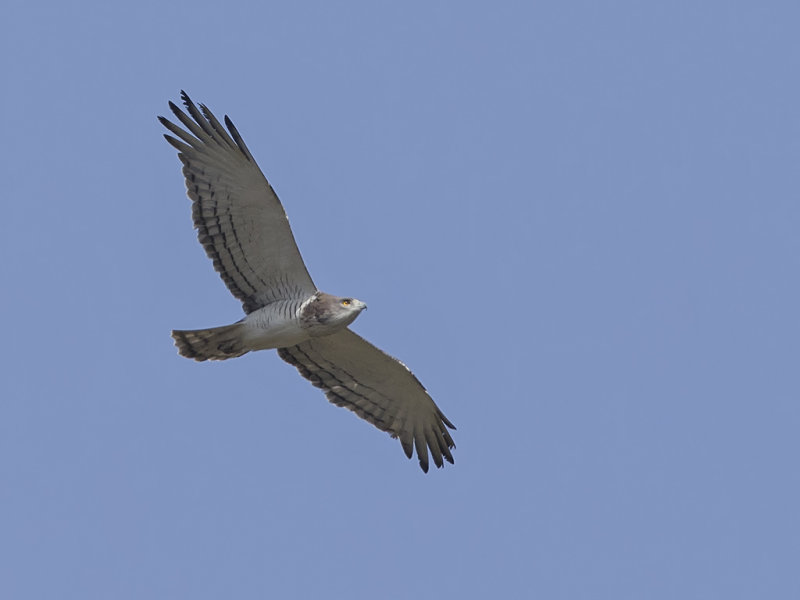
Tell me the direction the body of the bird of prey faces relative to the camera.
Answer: to the viewer's right
